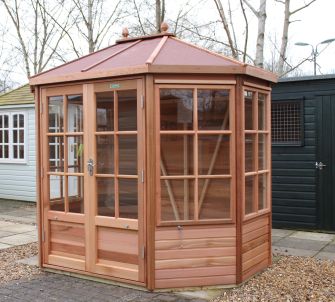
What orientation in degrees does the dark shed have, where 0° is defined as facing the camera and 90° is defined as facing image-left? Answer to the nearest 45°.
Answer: approximately 0°

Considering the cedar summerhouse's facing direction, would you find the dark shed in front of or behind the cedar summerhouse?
behind

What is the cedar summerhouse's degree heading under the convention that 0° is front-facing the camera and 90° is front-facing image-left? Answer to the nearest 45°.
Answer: approximately 45°
